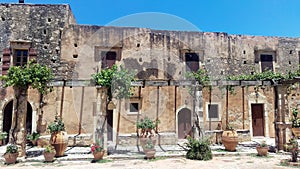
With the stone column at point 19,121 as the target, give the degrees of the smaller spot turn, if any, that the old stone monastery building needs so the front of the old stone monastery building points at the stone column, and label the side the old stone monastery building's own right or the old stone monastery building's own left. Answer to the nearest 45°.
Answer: approximately 45° to the old stone monastery building's own right

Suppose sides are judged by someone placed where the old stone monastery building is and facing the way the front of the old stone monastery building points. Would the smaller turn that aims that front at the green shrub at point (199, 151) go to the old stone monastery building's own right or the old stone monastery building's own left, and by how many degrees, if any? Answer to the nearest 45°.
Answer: approximately 45° to the old stone monastery building's own left

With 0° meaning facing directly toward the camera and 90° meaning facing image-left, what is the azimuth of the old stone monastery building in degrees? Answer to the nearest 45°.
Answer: approximately 0°
